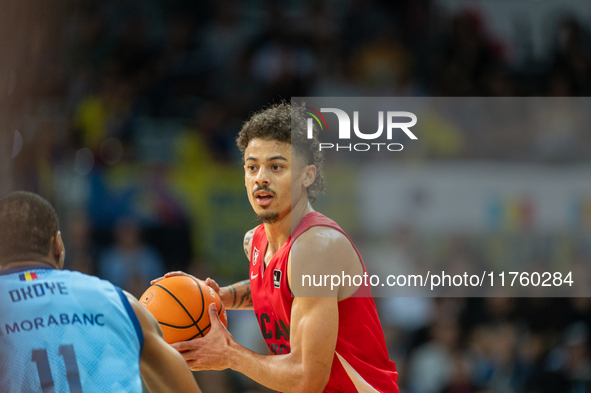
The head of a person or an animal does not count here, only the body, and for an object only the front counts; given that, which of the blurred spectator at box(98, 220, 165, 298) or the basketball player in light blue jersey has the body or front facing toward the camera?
the blurred spectator

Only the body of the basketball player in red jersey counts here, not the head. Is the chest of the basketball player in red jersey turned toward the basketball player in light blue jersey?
yes

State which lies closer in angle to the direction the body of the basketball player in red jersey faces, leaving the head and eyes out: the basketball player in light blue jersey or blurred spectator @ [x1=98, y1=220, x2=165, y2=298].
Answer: the basketball player in light blue jersey

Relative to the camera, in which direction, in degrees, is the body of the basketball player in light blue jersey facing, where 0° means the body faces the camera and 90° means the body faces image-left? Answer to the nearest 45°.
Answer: approximately 180°

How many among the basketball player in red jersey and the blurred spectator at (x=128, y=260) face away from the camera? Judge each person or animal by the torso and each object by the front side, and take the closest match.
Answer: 0

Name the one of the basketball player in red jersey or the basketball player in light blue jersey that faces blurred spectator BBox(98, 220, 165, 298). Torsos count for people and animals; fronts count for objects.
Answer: the basketball player in light blue jersey

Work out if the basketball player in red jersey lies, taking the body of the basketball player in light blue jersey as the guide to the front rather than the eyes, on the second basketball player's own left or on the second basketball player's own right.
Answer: on the second basketball player's own right

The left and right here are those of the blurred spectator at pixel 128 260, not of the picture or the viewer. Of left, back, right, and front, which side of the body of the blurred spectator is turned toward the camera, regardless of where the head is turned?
front

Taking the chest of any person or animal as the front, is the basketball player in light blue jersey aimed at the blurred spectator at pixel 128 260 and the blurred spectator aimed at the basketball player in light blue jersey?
yes

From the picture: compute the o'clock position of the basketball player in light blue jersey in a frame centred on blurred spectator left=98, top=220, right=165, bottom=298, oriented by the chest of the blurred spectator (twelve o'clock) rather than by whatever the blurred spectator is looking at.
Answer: The basketball player in light blue jersey is roughly at 12 o'clock from the blurred spectator.

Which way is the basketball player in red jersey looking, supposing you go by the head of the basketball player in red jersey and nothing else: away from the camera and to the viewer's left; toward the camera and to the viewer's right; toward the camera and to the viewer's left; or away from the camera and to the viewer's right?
toward the camera and to the viewer's left

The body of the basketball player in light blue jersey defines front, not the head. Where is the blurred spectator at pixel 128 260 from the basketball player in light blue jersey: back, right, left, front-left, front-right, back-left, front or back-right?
front

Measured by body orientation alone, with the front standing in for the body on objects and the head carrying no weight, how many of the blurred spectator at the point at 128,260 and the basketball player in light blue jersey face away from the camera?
1
